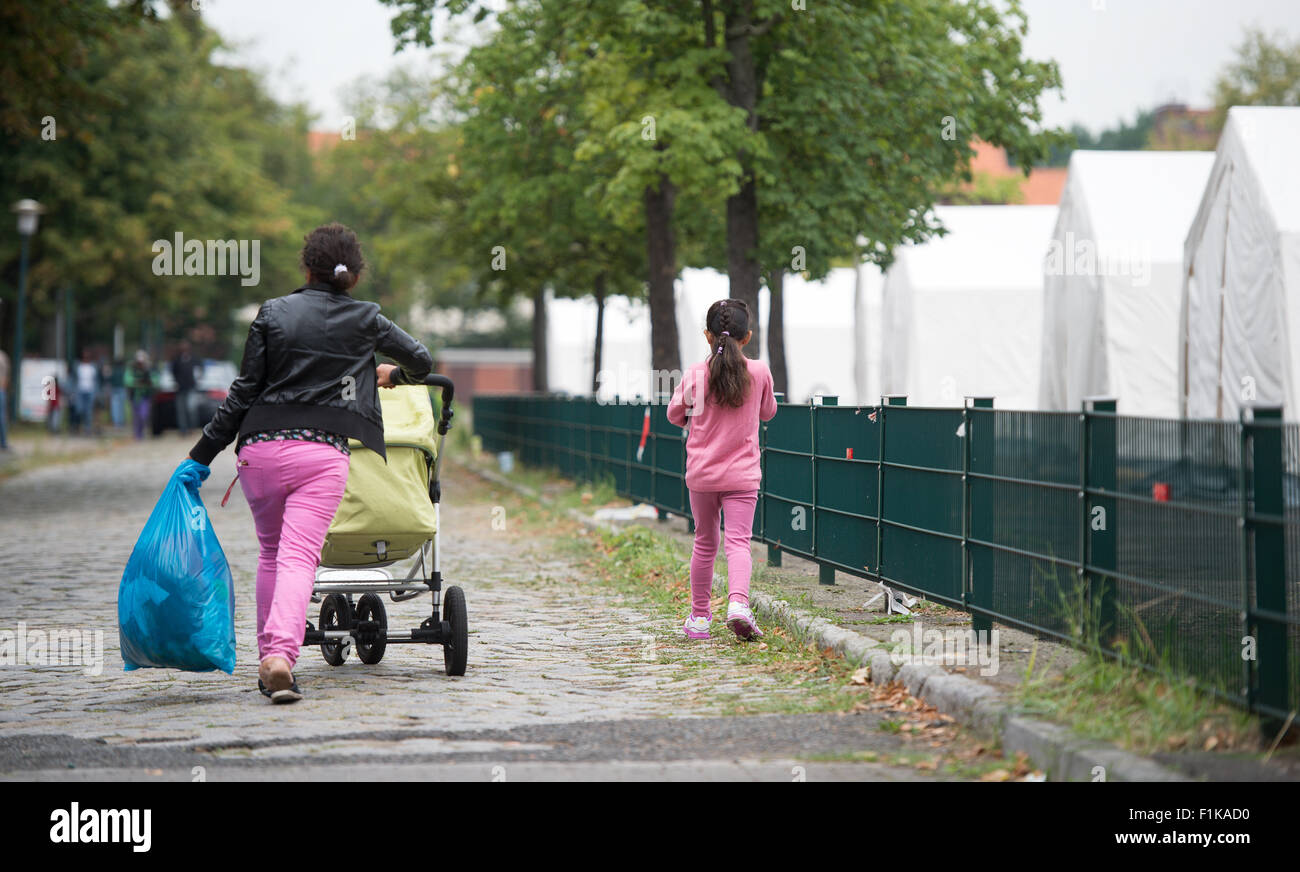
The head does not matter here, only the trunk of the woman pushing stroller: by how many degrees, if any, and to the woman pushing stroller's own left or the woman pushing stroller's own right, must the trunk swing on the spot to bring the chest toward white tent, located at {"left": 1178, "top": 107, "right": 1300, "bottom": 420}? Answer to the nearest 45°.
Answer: approximately 45° to the woman pushing stroller's own right

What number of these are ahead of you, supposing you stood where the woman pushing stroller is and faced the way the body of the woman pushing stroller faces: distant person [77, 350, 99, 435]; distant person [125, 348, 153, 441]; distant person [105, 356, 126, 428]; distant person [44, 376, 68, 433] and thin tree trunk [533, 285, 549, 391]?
5

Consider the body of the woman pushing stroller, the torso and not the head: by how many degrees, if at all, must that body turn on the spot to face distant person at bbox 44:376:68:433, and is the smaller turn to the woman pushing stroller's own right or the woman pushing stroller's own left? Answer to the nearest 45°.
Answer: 0° — they already face them

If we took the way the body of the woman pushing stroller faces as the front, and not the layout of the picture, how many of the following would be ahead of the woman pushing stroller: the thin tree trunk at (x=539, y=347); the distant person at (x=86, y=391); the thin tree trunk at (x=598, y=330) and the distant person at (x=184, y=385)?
4

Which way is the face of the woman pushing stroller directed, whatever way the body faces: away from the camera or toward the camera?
away from the camera

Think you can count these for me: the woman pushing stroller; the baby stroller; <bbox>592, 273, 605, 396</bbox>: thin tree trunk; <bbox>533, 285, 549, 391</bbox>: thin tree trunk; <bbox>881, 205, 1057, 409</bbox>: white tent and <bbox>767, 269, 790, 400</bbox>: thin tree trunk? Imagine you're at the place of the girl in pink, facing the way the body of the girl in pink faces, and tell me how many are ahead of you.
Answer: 4

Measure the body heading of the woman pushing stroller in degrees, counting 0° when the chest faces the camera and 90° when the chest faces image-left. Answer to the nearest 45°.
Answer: approximately 180°

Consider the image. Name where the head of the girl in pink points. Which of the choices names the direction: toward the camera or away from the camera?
away from the camera

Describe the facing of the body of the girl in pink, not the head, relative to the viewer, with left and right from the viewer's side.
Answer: facing away from the viewer

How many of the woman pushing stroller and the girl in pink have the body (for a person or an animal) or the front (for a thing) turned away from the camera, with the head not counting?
2

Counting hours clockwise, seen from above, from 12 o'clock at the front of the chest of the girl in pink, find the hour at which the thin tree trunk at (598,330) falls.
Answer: The thin tree trunk is roughly at 12 o'clock from the girl in pink.

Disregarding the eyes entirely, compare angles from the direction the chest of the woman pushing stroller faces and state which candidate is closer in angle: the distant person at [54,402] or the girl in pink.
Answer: the distant person

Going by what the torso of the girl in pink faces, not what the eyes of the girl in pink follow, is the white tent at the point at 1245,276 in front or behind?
in front

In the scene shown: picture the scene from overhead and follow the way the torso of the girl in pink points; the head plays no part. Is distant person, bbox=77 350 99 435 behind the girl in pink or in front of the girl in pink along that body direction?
in front

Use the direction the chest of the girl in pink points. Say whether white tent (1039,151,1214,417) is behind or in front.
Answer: in front
